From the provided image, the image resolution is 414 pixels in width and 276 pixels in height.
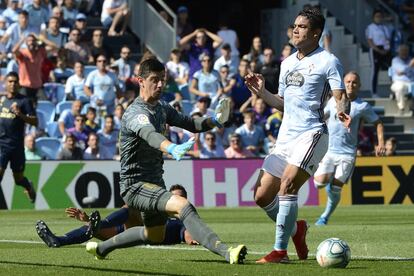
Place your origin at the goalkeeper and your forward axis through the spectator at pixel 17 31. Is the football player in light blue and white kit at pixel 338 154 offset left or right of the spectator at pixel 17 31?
right

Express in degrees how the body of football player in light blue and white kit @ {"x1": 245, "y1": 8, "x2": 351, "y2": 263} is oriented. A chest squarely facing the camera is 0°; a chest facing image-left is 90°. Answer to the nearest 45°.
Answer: approximately 45°

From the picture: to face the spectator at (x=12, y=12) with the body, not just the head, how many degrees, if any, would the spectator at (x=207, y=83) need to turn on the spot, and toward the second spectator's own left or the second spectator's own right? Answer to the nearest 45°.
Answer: approximately 90° to the second spectator's own right

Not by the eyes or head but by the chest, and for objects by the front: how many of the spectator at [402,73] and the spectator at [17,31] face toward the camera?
2

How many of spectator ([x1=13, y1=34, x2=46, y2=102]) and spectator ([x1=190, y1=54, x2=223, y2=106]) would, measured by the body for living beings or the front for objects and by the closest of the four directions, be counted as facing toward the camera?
2

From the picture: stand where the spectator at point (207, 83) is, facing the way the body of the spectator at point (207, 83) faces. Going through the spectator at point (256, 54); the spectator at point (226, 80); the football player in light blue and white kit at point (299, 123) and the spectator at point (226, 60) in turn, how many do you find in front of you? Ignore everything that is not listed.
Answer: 1

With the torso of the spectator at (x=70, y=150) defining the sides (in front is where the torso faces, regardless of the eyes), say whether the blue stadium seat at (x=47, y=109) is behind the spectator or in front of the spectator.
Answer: behind
